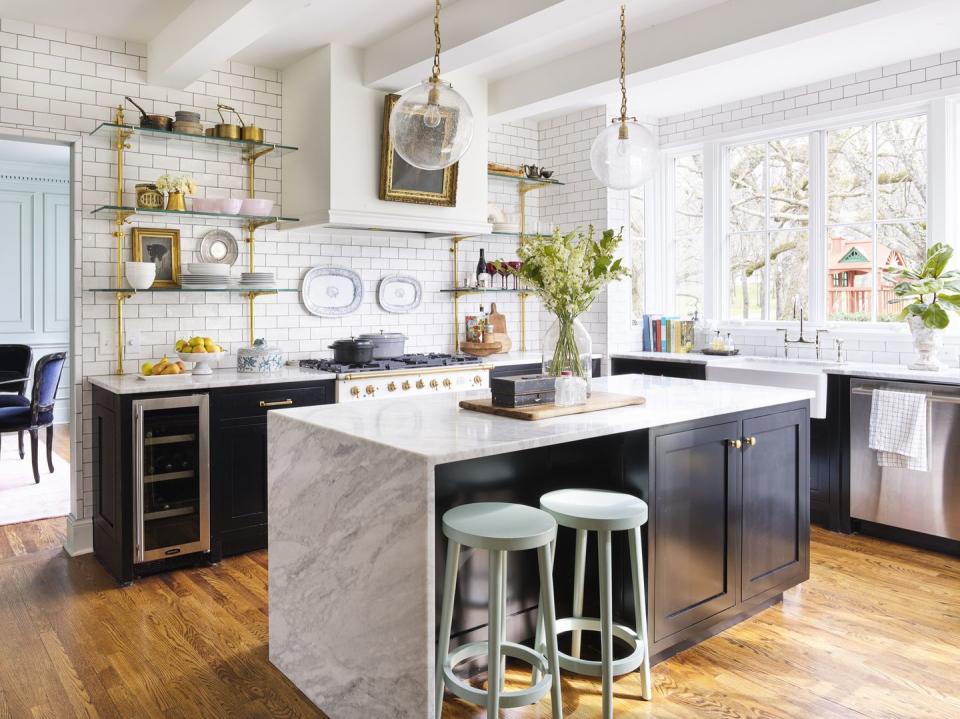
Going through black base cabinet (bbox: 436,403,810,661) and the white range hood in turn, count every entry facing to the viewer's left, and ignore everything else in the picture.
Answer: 0

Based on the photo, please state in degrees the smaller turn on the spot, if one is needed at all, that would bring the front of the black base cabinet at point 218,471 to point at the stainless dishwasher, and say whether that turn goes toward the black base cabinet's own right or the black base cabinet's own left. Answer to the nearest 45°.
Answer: approximately 45° to the black base cabinet's own left

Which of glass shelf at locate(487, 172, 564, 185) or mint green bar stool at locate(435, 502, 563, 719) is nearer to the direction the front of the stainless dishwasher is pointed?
the mint green bar stool

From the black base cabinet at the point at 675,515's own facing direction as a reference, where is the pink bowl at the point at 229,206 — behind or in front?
behind

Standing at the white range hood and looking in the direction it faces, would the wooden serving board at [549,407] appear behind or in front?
in front

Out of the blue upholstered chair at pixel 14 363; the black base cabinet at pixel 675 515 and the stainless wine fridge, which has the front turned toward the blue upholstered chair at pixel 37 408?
the blue upholstered chair at pixel 14 363

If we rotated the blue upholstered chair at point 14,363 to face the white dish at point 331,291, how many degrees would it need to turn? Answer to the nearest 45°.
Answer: approximately 45° to its left
